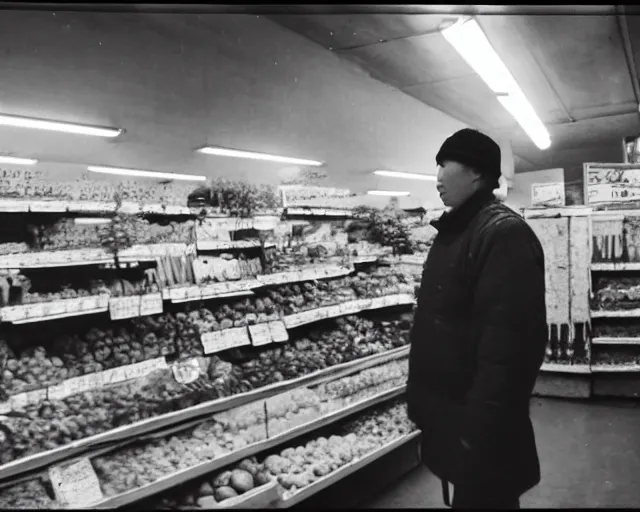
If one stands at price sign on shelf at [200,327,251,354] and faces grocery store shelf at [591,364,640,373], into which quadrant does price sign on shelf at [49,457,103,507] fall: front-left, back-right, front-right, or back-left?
back-right

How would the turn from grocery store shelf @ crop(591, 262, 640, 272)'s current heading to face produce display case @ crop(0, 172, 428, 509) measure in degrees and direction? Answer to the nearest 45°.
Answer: approximately 45° to its right

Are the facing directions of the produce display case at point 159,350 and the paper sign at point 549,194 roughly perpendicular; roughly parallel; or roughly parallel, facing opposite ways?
roughly perpendicular

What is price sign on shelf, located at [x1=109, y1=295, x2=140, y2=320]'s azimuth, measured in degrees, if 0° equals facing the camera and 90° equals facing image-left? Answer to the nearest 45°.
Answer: approximately 315°

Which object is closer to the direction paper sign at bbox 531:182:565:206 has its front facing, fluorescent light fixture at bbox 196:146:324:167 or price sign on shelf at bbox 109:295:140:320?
the price sign on shelf

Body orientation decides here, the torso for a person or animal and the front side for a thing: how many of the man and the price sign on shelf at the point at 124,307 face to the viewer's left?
1

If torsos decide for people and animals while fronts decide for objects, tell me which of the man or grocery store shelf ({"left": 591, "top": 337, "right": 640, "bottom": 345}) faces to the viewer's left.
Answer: the man

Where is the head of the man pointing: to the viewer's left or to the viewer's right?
to the viewer's left

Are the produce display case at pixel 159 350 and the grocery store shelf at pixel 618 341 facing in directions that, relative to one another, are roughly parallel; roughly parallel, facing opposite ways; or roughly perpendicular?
roughly perpendicular

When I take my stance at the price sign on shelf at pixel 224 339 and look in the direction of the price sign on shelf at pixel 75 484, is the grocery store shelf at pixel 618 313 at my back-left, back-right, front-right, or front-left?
back-left

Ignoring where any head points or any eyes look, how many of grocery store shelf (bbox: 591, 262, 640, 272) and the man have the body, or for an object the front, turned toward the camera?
1

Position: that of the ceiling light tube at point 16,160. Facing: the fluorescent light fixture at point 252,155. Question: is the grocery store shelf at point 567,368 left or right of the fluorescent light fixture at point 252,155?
right
